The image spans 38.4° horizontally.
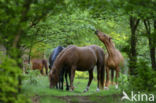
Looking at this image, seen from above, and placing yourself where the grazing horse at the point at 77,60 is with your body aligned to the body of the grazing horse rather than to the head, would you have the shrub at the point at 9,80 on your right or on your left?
on your left

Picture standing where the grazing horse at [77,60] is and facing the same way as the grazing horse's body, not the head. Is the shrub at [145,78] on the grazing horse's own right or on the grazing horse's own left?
on the grazing horse's own left

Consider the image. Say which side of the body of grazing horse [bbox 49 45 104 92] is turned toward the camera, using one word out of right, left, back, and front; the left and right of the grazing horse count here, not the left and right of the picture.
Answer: left

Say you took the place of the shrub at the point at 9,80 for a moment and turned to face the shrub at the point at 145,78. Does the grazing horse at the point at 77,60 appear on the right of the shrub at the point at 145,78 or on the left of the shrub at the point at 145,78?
left
